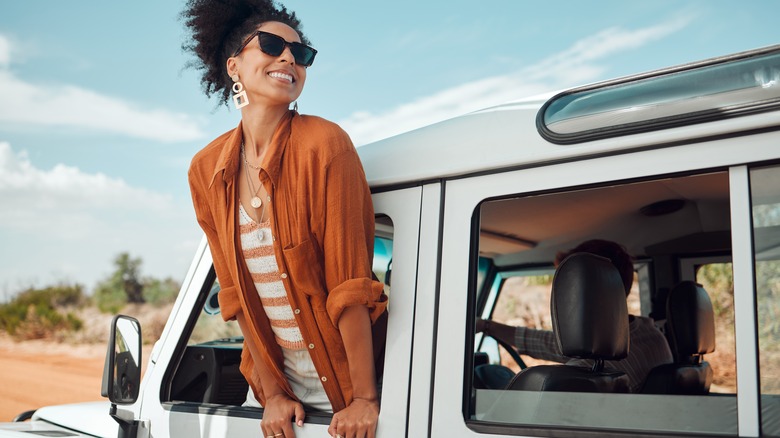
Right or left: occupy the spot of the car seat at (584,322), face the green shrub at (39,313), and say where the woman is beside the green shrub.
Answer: left

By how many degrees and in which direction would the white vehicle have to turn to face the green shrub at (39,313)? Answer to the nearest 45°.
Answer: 0° — it already faces it

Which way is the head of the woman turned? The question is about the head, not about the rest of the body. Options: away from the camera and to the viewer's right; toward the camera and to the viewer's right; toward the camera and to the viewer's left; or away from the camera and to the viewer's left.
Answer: toward the camera and to the viewer's right

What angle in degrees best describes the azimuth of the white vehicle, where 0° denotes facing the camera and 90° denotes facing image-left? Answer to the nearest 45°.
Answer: approximately 135°
